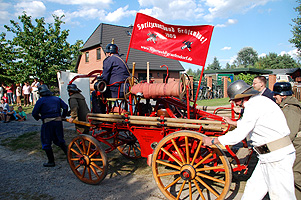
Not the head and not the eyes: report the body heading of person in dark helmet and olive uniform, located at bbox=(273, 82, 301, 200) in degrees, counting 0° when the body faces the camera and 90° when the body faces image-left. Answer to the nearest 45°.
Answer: approximately 90°

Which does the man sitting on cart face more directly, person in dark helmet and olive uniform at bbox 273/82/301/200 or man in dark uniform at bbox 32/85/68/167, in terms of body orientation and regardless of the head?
the man in dark uniform

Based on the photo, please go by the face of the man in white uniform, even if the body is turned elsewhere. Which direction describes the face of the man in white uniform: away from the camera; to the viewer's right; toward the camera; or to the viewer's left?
to the viewer's left

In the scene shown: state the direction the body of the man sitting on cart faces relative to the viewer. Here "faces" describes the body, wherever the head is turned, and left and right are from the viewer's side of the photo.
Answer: facing away from the viewer and to the left of the viewer

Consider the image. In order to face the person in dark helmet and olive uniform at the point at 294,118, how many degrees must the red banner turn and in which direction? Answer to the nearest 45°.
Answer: approximately 45° to its left

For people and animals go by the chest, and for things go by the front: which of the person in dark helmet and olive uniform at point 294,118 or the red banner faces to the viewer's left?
the person in dark helmet and olive uniform

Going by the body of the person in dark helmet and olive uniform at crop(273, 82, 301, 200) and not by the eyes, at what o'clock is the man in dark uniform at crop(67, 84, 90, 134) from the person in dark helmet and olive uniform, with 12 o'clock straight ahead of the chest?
The man in dark uniform is roughly at 12 o'clock from the person in dark helmet and olive uniform.

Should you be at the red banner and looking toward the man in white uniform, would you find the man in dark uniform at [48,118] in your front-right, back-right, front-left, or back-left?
back-right

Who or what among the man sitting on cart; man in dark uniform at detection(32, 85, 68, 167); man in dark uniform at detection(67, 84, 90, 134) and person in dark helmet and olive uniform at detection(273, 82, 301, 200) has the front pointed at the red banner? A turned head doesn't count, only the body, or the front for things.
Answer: the person in dark helmet and olive uniform

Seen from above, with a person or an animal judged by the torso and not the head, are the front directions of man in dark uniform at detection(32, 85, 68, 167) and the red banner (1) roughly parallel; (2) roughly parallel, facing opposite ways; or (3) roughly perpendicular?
roughly parallel, facing opposite ways
